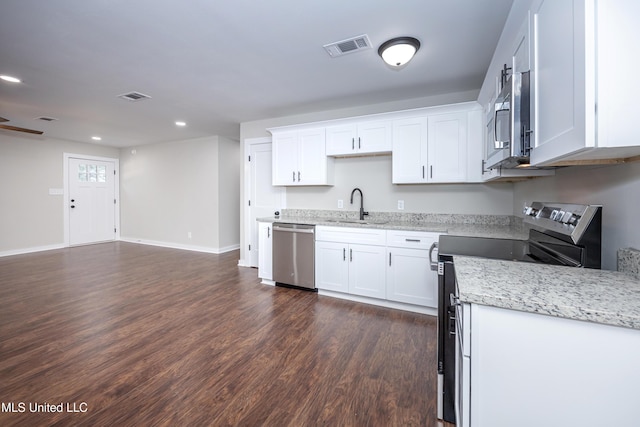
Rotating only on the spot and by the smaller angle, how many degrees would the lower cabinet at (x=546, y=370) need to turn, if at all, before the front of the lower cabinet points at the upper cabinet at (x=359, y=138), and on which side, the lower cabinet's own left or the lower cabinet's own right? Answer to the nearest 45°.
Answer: approximately 45° to the lower cabinet's own right

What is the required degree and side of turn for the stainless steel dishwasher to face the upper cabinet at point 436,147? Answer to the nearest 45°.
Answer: approximately 135° to its left

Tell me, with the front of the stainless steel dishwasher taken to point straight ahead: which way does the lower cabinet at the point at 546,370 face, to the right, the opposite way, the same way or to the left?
to the right

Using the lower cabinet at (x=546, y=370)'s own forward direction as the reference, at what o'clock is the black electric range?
The black electric range is roughly at 3 o'clock from the lower cabinet.

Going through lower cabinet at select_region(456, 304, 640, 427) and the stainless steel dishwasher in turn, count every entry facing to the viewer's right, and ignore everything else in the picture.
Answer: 0

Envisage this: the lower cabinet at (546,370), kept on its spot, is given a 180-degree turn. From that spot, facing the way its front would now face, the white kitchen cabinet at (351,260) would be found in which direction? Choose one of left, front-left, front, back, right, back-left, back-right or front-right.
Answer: back-left

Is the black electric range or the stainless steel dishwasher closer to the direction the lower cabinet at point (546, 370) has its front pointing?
the stainless steel dishwasher

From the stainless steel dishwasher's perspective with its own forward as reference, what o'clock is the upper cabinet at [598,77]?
The upper cabinet is roughly at 10 o'clock from the stainless steel dishwasher.

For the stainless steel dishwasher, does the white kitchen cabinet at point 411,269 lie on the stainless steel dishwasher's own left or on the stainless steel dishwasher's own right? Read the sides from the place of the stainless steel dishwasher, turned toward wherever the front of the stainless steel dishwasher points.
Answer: on the stainless steel dishwasher's own left

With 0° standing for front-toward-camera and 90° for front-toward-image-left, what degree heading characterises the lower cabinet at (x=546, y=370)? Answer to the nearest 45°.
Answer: approximately 90°

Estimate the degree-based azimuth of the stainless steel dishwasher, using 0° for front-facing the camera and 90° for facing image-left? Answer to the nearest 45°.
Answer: approximately 45°

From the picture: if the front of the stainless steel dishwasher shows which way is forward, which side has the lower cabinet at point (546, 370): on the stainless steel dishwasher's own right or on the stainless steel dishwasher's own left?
on the stainless steel dishwasher's own left

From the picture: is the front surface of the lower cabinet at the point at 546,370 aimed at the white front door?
yes
